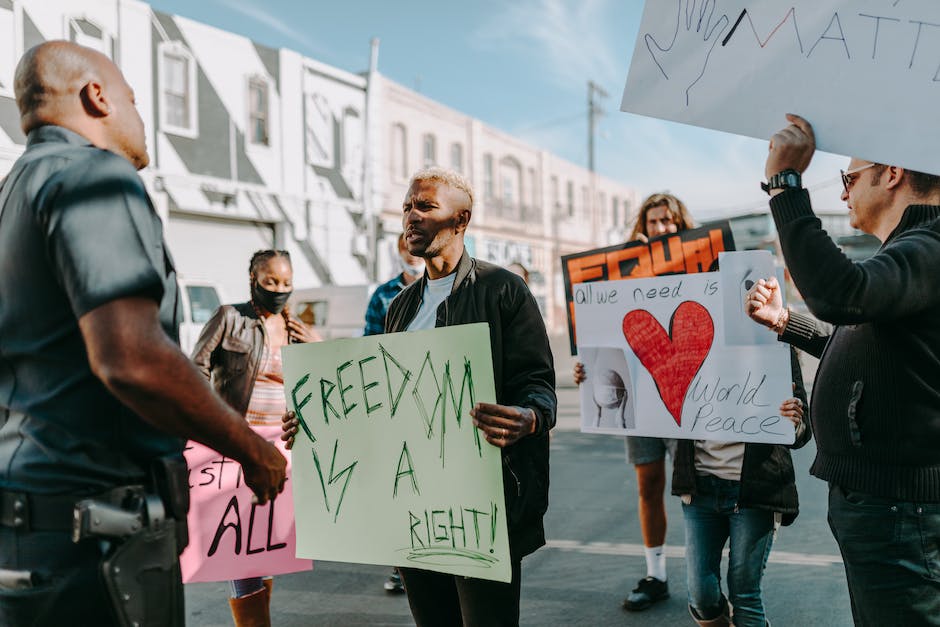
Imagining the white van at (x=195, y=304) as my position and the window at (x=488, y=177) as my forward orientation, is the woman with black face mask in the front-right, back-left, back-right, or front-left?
back-right

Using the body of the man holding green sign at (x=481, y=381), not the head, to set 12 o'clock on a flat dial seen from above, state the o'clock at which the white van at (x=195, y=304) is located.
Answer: The white van is roughly at 4 o'clock from the man holding green sign.

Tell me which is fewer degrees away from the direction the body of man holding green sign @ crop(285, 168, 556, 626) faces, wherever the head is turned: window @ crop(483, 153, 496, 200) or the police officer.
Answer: the police officer

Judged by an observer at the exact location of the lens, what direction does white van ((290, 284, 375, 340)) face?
facing to the left of the viewer

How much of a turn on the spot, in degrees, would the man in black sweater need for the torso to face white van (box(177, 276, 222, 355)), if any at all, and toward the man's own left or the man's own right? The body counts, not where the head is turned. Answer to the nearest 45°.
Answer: approximately 45° to the man's own right

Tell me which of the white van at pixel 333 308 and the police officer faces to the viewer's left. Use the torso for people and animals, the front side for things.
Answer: the white van

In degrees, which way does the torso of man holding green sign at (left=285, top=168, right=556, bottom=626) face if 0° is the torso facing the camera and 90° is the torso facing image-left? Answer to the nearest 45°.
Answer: approximately 45°

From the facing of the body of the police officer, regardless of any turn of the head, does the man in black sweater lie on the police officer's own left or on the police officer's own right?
on the police officer's own right

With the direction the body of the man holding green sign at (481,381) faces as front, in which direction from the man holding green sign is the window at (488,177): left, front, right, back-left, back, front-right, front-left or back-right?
back-right

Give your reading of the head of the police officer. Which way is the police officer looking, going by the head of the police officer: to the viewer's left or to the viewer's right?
to the viewer's right

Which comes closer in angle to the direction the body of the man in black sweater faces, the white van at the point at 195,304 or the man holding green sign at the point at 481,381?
the man holding green sign

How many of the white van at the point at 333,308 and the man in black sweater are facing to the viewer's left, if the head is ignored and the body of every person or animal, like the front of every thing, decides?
2

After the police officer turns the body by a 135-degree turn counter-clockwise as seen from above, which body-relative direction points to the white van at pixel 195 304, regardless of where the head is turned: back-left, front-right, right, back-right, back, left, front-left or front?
right

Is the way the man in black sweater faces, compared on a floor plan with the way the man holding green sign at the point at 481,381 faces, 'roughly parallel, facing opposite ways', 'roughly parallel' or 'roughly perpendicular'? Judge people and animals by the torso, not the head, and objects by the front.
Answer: roughly perpendicular

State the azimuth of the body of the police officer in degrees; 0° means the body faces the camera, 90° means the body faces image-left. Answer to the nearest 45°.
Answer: approximately 225°

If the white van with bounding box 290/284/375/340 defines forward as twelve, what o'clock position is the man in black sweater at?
The man in black sweater is roughly at 9 o'clock from the white van.

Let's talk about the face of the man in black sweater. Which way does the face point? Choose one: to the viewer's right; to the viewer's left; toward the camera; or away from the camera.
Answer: to the viewer's left

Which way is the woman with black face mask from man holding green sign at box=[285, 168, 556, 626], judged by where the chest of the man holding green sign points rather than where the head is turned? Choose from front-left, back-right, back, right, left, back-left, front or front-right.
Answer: right
